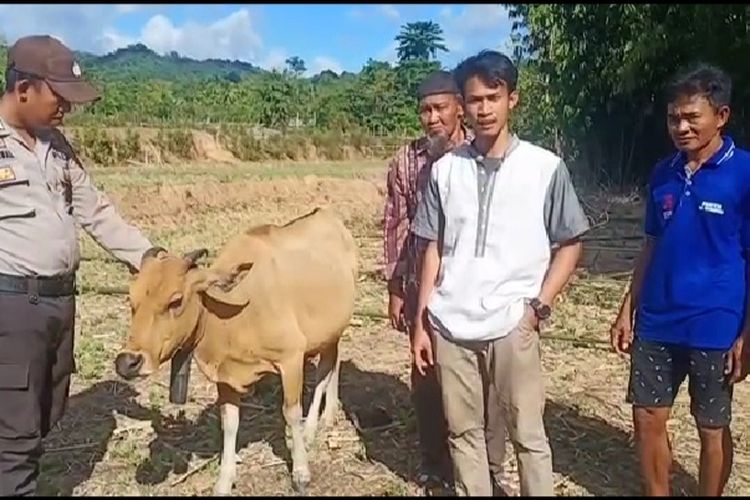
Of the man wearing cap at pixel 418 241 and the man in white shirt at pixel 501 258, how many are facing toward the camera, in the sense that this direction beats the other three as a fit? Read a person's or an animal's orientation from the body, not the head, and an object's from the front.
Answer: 2

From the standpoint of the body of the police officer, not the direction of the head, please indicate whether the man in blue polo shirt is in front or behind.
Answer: in front

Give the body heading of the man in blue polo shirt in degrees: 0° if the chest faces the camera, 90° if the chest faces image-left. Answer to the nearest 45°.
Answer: approximately 45°

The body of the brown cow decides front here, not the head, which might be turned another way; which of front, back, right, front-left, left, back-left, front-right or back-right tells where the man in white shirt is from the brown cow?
left

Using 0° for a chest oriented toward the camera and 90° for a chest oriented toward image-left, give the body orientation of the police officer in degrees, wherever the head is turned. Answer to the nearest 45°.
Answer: approximately 315°

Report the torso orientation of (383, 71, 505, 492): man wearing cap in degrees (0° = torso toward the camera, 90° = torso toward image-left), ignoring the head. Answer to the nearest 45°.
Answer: approximately 0°

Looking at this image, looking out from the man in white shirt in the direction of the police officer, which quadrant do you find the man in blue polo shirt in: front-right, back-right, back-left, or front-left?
back-right

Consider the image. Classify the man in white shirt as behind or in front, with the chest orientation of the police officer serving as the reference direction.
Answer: in front

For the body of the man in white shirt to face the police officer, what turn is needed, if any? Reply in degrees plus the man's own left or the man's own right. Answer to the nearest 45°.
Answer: approximately 90° to the man's own right

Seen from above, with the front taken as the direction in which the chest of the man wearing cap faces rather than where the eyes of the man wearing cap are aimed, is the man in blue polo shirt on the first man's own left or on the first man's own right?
on the first man's own left

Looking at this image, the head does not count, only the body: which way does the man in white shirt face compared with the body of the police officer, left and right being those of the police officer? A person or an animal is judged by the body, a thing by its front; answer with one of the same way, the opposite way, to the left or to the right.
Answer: to the right

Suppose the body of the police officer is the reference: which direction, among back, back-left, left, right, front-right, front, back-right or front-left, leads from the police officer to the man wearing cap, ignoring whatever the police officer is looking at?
front-left

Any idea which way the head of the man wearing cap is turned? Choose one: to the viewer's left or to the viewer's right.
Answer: to the viewer's left
